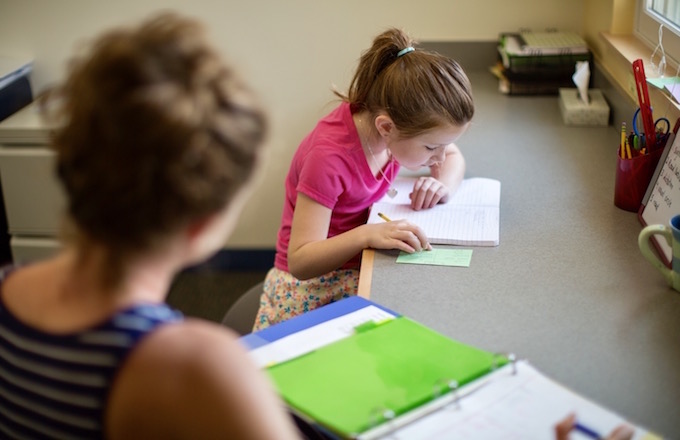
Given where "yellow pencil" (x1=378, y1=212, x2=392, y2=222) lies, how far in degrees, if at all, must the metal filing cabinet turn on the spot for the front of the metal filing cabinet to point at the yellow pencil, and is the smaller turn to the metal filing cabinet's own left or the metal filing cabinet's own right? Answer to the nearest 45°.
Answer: approximately 45° to the metal filing cabinet's own left

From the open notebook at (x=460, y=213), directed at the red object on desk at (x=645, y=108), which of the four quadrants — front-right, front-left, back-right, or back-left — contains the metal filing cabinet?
back-left

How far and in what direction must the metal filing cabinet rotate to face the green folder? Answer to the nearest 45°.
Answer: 0° — it already faces it

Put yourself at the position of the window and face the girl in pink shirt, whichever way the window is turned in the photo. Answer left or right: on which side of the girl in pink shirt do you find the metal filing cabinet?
right

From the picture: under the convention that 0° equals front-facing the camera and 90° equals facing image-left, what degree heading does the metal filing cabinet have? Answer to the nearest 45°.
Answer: approximately 0°

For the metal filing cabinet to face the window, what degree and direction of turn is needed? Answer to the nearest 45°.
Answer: approximately 45° to its left

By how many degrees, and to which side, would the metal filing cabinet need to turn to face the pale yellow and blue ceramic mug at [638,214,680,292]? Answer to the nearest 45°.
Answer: approximately 45° to its left

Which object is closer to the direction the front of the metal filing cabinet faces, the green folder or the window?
the green folder

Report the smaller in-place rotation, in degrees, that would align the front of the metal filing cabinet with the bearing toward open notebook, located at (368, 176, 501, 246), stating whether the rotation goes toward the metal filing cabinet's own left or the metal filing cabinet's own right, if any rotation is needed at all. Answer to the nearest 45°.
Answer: approximately 45° to the metal filing cabinet's own left

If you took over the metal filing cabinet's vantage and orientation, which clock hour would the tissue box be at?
The tissue box is roughly at 10 o'clock from the metal filing cabinet.

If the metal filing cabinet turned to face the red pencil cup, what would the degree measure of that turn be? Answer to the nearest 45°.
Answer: approximately 45° to its left
